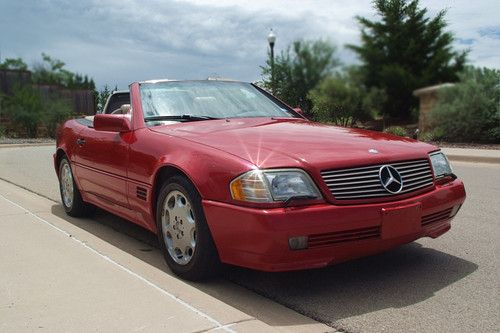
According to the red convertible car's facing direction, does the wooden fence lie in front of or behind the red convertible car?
behind

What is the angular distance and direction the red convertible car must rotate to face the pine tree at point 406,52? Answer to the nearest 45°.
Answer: approximately 90° to its left

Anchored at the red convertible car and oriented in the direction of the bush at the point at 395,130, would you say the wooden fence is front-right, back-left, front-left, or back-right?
front-left

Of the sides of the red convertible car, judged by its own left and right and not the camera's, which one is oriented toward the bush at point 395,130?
left

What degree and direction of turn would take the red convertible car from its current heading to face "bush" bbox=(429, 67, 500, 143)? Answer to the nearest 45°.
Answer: approximately 90° to its left

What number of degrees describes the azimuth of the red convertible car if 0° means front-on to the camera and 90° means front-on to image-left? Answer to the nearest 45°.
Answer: approximately 315°

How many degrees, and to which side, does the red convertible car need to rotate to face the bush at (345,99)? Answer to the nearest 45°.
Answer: approximately 135° to its left

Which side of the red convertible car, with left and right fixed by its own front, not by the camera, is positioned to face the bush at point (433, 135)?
left

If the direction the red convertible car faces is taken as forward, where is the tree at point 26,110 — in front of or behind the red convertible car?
behind
